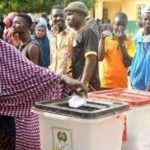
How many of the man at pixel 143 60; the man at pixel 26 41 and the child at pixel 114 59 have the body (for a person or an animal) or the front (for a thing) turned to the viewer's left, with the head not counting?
1

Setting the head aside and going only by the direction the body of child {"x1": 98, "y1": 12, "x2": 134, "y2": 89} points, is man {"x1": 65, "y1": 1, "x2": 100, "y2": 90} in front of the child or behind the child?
in front

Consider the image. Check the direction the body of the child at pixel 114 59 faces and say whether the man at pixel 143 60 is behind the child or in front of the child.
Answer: in front

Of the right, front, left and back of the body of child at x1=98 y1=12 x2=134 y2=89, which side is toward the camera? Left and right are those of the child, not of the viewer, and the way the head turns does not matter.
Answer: front

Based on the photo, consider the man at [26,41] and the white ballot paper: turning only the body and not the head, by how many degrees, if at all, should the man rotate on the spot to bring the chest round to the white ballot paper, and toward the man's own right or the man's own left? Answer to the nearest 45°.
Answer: approximately 90° to the man's own left

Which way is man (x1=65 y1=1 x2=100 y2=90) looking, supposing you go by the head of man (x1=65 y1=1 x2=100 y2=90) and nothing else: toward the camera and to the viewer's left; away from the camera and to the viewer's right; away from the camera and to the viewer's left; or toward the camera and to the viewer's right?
toward the camera and to the viewer's left

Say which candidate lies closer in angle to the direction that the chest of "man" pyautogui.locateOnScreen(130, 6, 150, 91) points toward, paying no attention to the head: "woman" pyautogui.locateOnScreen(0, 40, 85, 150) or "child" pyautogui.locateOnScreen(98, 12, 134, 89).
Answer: the woman

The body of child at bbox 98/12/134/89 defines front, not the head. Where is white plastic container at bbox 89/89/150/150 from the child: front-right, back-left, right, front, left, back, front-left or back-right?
front

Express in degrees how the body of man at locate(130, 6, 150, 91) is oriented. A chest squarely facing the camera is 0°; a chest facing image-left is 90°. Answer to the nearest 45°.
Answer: approximately 0°

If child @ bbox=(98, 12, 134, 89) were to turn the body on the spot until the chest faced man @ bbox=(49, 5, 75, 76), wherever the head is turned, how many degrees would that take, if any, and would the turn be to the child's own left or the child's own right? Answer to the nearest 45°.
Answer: approximately 90° to the child's own right
